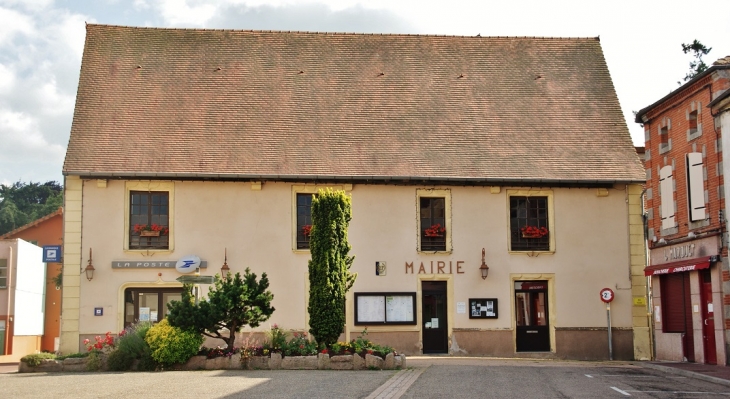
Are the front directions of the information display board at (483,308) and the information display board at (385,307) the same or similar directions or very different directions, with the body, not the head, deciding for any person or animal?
same or similar directions

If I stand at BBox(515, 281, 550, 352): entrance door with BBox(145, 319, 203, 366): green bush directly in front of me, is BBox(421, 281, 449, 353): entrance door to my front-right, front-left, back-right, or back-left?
front-right

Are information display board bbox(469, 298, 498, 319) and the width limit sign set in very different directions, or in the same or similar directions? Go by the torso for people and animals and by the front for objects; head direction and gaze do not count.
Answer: same or similar directions

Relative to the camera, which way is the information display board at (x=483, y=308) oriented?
toward the camera

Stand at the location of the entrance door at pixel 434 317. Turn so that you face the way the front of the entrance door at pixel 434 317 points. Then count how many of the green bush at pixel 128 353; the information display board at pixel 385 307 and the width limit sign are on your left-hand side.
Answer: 1

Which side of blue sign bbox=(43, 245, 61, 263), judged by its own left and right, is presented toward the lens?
front

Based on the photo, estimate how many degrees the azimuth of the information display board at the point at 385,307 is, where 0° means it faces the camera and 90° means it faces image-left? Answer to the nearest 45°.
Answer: approximately 0°

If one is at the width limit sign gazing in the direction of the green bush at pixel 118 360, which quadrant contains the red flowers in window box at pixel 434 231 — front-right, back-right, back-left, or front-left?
front-right

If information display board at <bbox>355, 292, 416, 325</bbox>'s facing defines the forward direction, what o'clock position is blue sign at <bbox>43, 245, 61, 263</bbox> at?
The blue sign is roughly at 3 o'clock from the information display board.

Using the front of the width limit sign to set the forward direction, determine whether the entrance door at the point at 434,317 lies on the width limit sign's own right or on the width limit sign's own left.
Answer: on the width limit sign's own right

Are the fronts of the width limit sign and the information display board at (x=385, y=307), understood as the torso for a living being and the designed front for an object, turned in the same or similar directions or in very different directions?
same or similar directions

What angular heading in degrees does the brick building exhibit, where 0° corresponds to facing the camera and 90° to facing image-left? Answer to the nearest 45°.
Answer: approximately 45°

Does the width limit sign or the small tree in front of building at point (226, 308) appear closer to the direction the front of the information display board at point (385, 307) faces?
the small tree in front of building

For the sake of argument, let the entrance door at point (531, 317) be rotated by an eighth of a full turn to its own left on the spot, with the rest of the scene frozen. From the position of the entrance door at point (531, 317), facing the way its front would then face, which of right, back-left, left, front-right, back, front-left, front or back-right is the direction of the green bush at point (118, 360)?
right

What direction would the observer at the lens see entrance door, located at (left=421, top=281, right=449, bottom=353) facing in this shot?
facing the viewer

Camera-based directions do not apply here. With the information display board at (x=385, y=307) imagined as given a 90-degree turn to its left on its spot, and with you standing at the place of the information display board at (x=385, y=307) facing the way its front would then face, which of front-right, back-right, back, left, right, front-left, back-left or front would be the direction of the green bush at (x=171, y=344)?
back-right

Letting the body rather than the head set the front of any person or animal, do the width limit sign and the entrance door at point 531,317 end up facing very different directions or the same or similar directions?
same or similar directions
